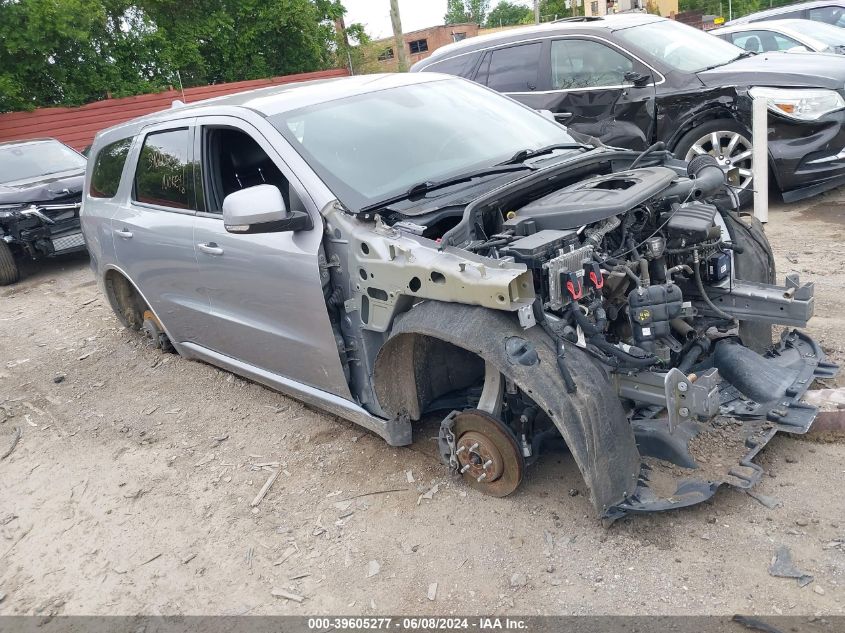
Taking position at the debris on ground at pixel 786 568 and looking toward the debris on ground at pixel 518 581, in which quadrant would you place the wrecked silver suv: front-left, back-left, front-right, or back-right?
front-right

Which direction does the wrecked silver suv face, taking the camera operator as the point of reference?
facing the viewer and to the right of the viewer

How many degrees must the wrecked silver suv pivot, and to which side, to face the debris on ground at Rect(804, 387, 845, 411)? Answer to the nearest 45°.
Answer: approximately 45° to its left

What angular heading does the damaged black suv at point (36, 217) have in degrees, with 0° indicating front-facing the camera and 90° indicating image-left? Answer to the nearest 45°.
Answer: approximately 315°

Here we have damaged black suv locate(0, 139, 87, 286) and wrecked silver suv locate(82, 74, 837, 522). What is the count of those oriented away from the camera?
0

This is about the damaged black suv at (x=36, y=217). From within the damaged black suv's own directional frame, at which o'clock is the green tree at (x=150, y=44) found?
The green tree is roughly at 8 o'clock from the damaged black suv.

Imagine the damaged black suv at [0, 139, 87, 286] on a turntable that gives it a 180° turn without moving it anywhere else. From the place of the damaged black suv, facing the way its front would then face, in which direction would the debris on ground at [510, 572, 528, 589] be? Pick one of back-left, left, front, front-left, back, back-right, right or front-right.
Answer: back-left

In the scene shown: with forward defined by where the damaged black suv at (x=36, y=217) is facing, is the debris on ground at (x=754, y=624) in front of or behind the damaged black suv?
in front

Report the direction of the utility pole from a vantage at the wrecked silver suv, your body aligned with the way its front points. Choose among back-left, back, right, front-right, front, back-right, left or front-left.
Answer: back-left

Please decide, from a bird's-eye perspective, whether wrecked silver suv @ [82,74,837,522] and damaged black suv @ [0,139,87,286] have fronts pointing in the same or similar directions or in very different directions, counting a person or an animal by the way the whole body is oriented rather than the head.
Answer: same or similar directions

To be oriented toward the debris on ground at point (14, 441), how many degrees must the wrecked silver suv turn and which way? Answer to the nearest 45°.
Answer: approximately 135° to its right

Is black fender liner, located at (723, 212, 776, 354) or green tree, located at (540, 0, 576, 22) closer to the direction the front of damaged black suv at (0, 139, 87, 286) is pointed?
the black fender liner

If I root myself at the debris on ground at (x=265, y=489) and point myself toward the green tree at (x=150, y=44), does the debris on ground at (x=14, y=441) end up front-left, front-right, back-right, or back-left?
front-left
